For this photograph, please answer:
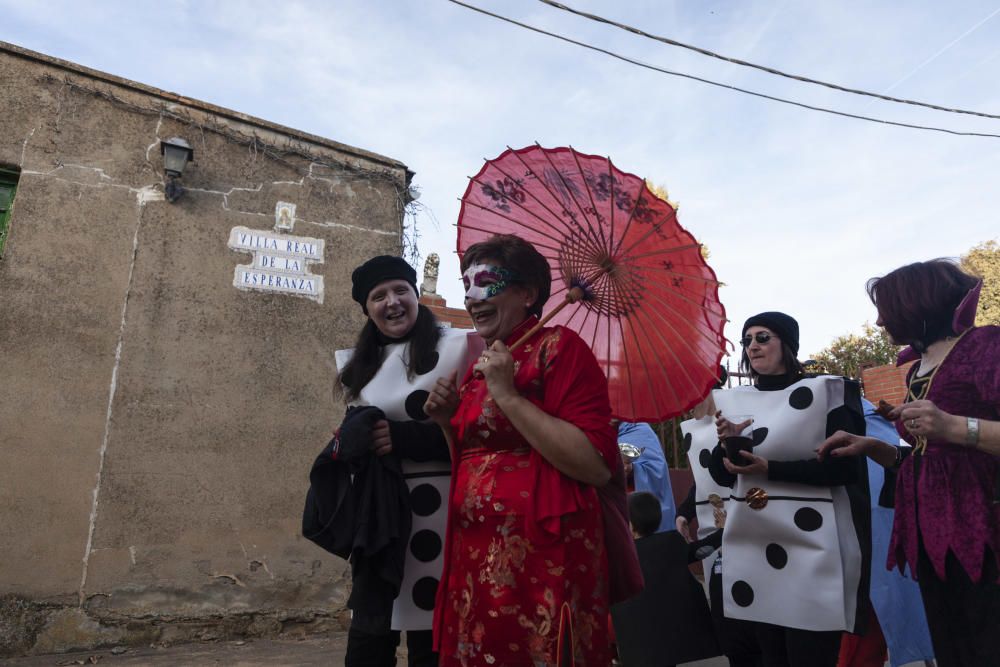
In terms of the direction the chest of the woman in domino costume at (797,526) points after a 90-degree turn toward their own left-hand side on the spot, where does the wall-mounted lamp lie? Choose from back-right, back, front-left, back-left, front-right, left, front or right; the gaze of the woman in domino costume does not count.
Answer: back-right

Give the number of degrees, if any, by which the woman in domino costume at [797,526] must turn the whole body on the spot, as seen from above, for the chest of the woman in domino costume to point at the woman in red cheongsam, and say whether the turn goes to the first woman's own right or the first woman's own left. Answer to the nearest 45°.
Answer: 0° — they already face them

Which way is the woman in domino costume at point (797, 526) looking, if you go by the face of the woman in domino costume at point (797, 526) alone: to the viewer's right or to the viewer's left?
to the viewer's left

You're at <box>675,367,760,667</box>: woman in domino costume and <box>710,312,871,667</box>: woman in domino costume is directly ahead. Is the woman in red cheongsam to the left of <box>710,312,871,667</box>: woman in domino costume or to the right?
right

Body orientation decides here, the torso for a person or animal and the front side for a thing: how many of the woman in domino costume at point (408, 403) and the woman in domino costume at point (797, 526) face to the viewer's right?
0

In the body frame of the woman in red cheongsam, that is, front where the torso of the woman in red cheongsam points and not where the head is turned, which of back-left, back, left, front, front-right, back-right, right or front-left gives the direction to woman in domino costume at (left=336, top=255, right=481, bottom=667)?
right

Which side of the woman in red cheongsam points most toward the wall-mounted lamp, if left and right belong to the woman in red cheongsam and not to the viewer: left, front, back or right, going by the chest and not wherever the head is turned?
right

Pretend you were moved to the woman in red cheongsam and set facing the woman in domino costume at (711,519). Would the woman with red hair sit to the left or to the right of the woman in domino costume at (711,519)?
right

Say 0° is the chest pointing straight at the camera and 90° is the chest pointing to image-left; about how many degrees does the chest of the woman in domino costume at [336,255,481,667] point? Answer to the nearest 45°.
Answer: approximately 0°

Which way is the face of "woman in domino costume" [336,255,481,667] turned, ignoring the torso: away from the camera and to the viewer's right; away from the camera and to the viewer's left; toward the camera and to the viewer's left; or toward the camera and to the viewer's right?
toward the camera and to the viewer's right

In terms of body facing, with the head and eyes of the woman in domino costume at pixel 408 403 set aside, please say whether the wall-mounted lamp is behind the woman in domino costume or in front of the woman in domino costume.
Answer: behind

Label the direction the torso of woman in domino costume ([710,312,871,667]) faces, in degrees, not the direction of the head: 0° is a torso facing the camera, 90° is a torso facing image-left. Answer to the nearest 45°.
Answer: approximately 45°
